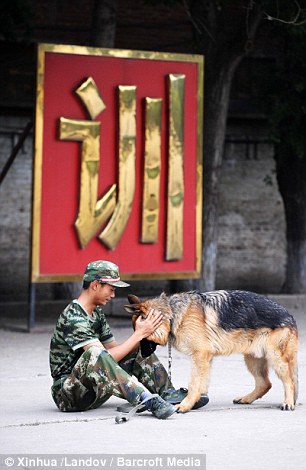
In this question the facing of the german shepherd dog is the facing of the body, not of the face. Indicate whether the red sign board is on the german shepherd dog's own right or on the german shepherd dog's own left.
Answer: on the german shepherd dog's own right

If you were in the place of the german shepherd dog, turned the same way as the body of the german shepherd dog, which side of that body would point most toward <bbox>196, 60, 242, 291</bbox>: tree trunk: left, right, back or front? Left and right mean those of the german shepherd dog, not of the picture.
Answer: right

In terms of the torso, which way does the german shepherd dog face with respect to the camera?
to the viewer's left
